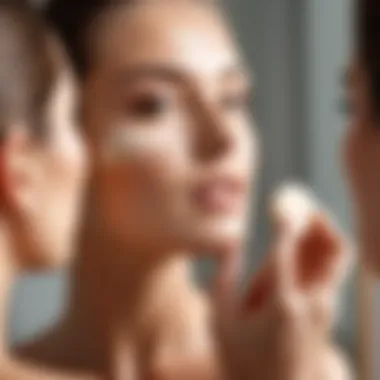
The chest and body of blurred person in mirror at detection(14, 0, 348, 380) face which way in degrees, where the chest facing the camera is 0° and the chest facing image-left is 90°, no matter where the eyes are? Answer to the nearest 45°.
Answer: approximately 315°

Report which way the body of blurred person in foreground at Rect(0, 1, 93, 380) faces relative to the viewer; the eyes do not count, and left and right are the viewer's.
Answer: facing away from the viewer and to the right of the viewer

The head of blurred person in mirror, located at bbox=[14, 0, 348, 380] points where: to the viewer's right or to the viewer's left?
to the viewer's right
